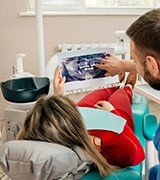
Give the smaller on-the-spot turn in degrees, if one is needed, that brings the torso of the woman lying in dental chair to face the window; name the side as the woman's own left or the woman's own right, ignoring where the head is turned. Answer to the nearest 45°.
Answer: approximately 45° to the woman's own left

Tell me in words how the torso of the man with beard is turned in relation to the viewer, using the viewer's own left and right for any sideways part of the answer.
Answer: facing away from the viewer and to the left of the viewer

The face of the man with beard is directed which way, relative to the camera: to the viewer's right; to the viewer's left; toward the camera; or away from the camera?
to the viewer's left

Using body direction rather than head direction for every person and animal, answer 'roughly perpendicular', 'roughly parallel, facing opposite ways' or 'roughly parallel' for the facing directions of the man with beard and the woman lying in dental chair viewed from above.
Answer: roughly perpendicular

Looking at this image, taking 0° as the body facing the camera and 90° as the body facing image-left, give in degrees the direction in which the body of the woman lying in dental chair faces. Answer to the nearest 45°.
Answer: approximately 225°

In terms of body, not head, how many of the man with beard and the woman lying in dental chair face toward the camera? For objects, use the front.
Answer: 0

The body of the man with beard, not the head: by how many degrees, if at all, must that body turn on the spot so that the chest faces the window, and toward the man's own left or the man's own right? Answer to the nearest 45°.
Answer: approximately 45° to the man's own right
